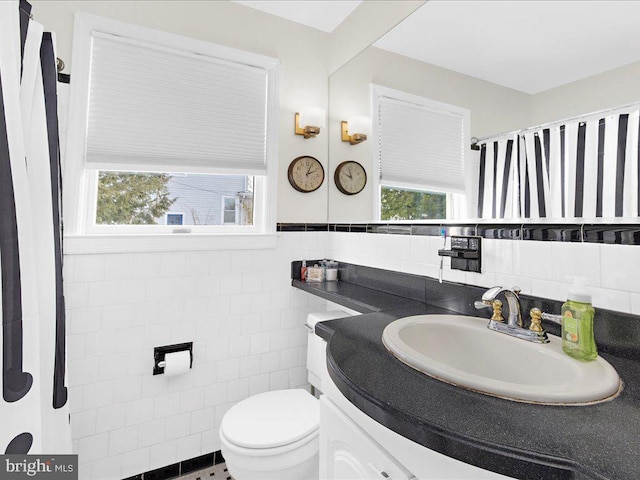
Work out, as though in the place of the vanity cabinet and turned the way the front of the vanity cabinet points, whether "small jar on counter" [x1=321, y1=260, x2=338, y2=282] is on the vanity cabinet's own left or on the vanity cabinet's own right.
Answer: on the vanity cabinet's own right

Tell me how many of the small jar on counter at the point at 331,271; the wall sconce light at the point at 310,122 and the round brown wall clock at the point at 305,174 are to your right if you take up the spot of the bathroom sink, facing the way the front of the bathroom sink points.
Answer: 3

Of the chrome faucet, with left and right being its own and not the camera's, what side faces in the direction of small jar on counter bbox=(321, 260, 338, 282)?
right

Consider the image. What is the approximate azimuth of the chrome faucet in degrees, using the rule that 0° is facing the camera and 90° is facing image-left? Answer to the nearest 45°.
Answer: approximately 45°

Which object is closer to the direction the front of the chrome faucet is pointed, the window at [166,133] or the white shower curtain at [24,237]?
the white shower curtain

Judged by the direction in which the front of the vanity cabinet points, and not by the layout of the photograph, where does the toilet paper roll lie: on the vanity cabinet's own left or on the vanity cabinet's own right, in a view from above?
on the vanity cabinet's own right

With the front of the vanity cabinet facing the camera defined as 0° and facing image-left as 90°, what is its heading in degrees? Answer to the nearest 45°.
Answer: approximately 45°

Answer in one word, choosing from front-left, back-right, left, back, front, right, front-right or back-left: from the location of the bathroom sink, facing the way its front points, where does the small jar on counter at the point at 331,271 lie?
right
